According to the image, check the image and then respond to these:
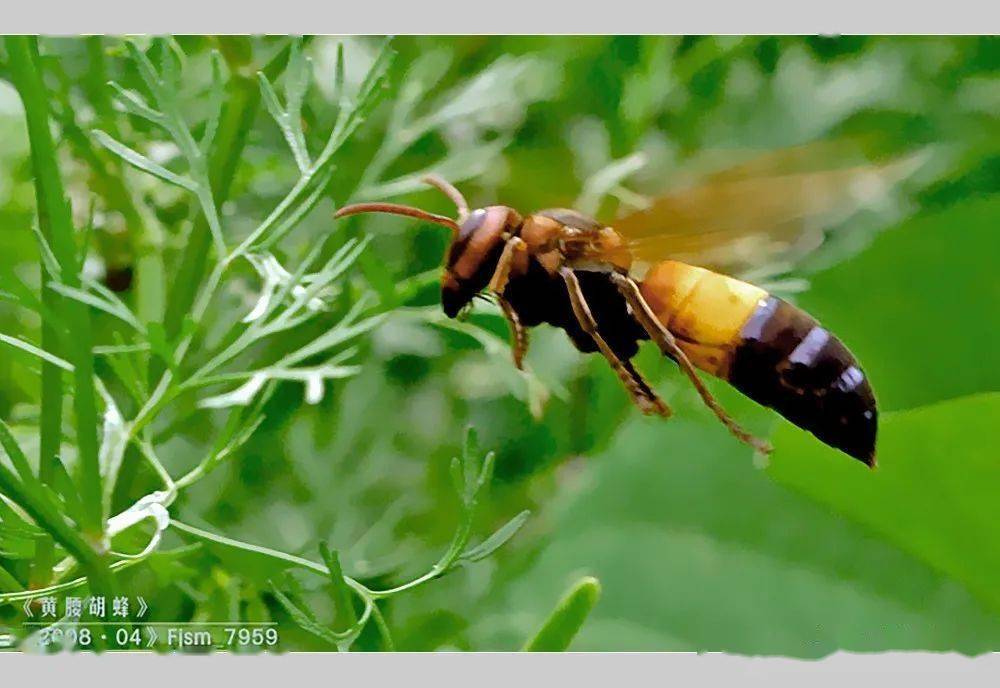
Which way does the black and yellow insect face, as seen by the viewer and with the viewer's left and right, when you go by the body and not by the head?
facing to the left of the viewer

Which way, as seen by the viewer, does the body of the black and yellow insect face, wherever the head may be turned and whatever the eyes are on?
to the viewer's left
